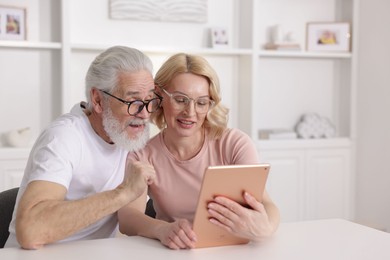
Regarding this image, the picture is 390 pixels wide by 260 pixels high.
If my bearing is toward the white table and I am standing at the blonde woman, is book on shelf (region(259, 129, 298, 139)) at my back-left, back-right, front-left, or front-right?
back-left

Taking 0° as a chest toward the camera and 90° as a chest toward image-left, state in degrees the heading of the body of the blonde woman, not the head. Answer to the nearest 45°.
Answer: approximately 0°

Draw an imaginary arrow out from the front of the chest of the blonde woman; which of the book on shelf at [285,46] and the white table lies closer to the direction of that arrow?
the white table

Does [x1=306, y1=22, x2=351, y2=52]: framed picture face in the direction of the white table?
yes

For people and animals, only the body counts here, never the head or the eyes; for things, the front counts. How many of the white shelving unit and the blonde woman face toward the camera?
2

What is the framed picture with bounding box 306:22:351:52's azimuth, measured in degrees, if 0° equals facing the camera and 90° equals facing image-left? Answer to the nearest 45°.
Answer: approximately 0°

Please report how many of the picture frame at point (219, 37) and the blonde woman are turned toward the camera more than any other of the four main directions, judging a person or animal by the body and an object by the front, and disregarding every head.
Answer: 2

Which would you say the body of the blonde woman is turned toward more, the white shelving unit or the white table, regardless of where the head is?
the white table

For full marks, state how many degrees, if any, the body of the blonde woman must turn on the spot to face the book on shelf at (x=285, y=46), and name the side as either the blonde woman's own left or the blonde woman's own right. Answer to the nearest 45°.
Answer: approximately 180°

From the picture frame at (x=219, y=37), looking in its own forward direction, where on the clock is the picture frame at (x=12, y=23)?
the picture frame at (x=12, y=23) is roughly at 2 o'clock from the picture frame at (x=219, y=37).
